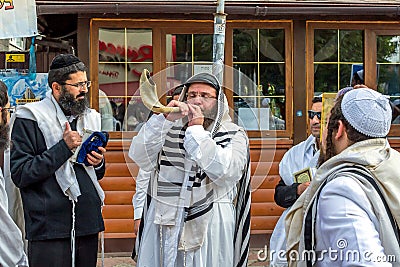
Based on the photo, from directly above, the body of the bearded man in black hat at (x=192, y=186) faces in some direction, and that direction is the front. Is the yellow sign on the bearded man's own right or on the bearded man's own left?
on the bearded man's own right

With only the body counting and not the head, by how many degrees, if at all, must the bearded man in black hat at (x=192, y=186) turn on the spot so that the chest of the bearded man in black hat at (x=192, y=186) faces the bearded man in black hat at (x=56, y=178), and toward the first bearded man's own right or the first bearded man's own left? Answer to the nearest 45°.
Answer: approximately 45° to the first bearded man's own right

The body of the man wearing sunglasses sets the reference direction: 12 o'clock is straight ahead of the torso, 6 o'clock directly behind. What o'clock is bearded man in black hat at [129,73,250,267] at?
The bearded man in black hat is roughly at 1 o'clock from the man wearing sunglasses.

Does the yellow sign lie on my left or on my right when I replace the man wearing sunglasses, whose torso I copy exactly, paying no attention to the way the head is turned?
on my right

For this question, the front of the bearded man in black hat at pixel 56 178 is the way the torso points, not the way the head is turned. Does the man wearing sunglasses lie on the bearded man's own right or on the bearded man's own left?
on the bearded man's own left

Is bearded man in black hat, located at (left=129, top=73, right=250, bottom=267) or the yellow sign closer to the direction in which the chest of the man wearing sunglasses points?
the bearded man in black hat

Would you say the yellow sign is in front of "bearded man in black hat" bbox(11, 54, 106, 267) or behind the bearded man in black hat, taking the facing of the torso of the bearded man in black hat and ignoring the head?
behind

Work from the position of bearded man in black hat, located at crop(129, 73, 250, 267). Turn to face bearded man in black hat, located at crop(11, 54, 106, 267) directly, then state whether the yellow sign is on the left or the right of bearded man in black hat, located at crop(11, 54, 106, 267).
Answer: right

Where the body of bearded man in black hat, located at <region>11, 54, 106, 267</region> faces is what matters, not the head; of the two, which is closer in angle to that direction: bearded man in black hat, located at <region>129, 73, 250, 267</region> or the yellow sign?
the bearded man in black hat

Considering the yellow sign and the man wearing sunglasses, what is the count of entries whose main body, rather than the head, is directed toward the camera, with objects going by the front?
2

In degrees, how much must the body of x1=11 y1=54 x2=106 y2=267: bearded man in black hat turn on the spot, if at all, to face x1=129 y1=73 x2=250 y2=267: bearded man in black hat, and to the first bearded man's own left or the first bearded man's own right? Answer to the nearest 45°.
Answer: approximately 45° to the first bearded man's own left
